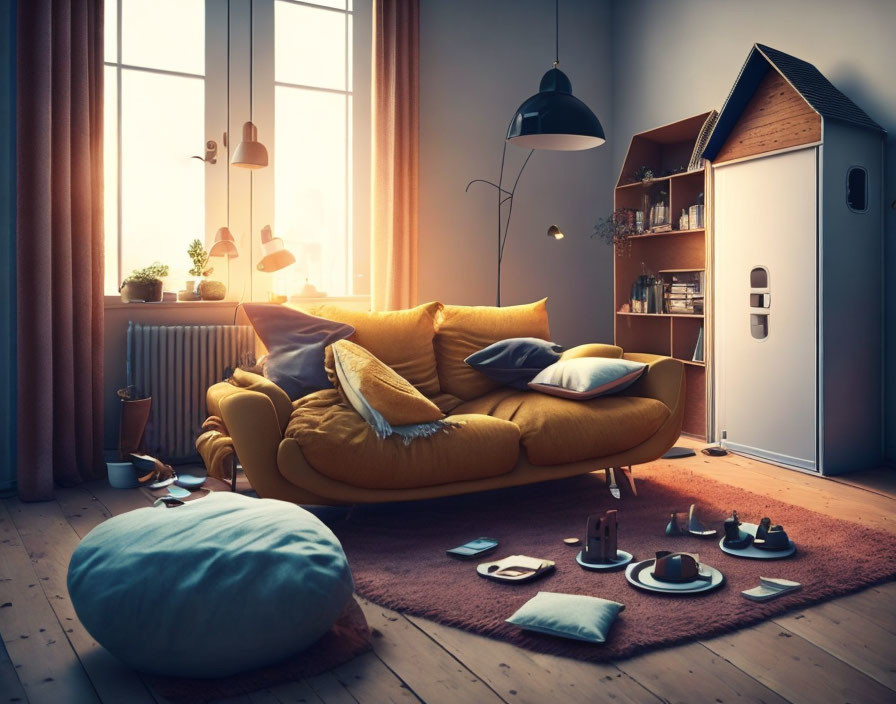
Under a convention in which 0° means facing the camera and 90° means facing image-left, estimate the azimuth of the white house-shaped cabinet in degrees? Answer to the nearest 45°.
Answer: approximately 45°

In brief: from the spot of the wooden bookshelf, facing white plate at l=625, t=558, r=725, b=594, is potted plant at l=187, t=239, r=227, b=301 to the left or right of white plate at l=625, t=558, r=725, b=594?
right

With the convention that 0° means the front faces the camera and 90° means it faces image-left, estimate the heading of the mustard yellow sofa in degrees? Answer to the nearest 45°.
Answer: approximately 315°

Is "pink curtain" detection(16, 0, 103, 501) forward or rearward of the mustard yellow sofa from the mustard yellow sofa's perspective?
rearward

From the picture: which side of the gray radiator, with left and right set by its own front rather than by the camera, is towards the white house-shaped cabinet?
left

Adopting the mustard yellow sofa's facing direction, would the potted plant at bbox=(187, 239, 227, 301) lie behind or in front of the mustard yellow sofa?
behind

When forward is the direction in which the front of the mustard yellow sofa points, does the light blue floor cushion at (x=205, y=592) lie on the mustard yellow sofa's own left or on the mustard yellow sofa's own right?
on the mustard yellow sofa's own right

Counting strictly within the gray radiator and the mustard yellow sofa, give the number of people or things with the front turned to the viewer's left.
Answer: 0

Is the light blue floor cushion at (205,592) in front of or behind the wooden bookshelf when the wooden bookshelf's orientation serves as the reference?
in front
